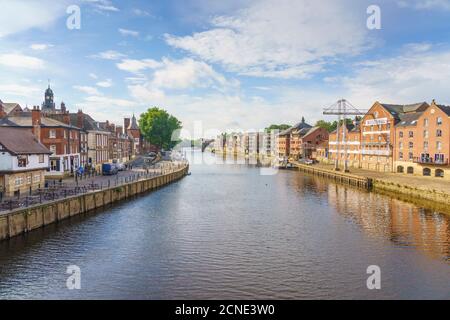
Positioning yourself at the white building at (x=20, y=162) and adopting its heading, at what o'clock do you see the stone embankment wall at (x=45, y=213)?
The stone embankment wall is roughly at 1 o'clock from the white building.

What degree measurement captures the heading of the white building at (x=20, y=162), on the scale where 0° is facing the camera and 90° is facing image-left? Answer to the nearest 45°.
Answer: approximately 315°
